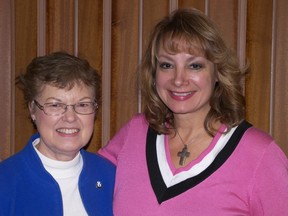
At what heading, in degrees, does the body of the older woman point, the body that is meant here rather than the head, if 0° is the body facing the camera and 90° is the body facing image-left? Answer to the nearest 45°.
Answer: approximately 315°
